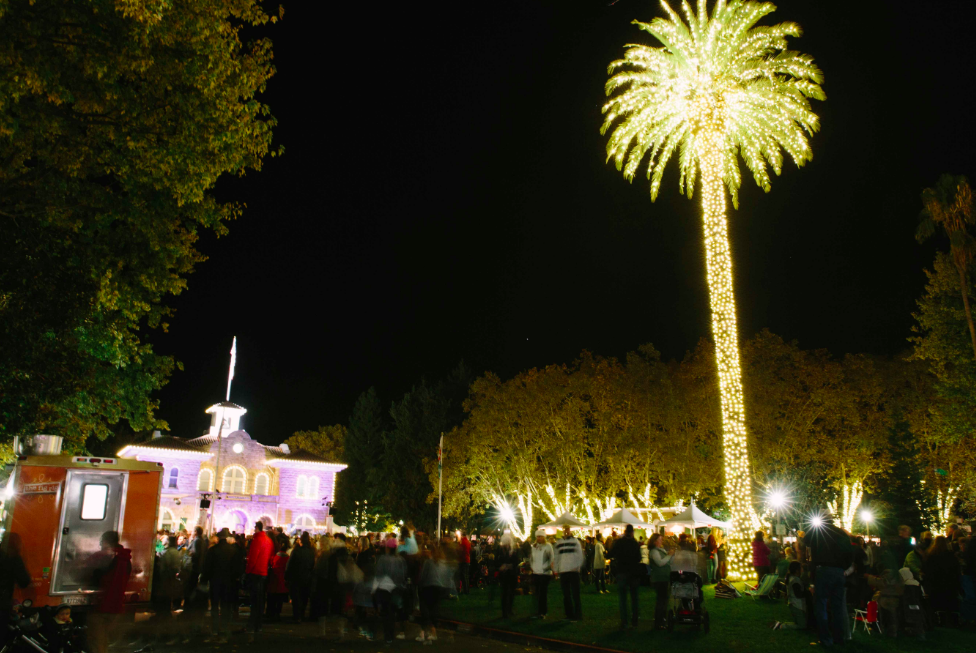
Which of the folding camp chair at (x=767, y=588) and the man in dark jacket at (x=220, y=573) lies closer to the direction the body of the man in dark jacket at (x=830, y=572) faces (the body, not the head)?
the folding camp chair

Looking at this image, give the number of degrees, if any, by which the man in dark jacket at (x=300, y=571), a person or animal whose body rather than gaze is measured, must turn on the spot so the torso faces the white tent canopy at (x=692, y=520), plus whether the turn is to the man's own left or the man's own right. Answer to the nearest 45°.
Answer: approximately 45° to the man's own right

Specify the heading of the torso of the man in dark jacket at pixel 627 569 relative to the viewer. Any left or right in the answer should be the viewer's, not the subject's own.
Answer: facing away from the viewer

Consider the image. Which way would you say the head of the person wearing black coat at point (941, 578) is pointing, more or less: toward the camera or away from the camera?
away from the camera

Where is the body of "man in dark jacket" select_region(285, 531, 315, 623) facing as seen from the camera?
away from the camera
